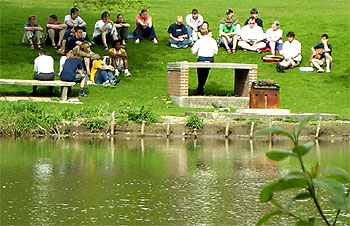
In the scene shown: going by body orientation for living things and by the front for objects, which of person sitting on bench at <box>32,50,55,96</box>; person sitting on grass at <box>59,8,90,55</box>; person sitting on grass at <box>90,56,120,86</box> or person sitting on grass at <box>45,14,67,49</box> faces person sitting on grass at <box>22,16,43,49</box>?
person sitting on bench at <box>32,50,55,96</box>

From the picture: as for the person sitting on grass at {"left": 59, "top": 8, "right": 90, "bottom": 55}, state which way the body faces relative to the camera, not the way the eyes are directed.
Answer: toward the camera

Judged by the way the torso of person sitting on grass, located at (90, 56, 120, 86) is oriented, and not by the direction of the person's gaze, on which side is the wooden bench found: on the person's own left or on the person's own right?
on the person's own right

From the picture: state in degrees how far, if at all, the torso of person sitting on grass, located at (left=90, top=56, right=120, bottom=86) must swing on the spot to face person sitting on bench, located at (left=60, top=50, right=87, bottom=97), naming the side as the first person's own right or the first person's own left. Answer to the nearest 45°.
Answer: approximately 90° to the first person's own right

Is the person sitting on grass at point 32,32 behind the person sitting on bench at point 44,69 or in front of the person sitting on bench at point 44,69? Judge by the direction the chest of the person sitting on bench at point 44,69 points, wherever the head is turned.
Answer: in front

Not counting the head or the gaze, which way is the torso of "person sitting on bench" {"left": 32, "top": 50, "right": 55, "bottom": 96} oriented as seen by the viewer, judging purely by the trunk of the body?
away from the camera

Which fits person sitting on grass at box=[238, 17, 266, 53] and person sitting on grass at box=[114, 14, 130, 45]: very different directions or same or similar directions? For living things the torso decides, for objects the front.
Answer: same or similar directions

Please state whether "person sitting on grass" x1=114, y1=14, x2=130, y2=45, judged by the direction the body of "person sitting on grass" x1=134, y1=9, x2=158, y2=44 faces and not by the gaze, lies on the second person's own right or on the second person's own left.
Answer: on the second person's own right

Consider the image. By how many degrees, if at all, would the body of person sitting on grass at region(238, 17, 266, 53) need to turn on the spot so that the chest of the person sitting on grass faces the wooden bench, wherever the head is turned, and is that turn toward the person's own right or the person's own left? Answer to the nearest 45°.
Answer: approximately 45° to the person's own right

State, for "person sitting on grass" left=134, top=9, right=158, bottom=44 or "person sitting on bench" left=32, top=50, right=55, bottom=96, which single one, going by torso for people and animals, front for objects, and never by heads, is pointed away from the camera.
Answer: "person sitting on bench" left=32, top=50, right=55, bottom=96

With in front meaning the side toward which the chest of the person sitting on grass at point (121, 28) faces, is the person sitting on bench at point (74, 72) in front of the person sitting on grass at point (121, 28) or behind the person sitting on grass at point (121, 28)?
in front

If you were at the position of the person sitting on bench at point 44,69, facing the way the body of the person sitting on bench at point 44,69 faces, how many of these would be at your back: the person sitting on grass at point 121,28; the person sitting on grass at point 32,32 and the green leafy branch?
1

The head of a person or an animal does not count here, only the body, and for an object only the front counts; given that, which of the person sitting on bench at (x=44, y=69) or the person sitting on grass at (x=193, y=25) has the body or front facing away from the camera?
the person sitting on bench at (x=44, y=69)
